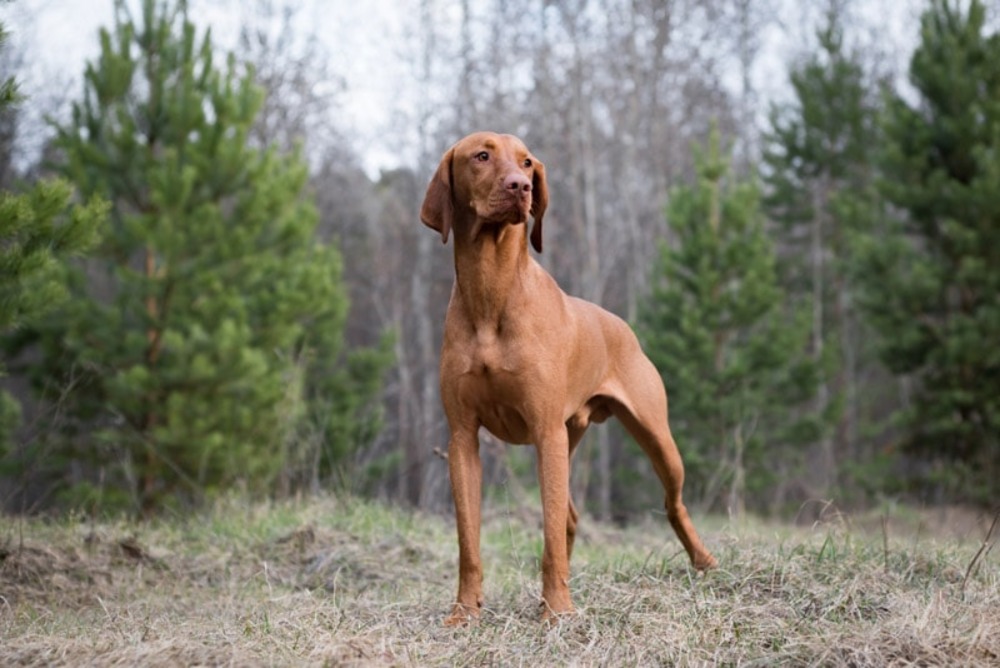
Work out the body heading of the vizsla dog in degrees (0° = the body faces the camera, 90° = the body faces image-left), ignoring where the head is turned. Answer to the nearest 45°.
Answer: approximately 45°

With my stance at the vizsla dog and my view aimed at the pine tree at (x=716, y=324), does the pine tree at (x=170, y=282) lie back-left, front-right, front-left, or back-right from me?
front-left

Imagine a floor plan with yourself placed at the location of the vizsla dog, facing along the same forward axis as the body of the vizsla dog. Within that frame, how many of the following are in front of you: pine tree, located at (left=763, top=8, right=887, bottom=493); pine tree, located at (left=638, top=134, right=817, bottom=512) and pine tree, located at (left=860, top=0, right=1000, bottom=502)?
0

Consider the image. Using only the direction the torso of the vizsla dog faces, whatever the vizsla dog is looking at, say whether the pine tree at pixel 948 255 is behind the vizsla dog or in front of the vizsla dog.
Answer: behind

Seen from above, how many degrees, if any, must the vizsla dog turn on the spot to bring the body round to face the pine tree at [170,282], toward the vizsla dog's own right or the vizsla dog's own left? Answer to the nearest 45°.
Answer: approximately 90° to the vizsla dog's own right

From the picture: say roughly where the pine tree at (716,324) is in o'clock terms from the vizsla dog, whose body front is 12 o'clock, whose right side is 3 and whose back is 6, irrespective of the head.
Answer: The pine tree is roughly at 5 o'clock from the vizsla dog.

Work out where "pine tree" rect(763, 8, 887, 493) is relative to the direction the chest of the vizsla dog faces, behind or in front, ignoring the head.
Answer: behind
